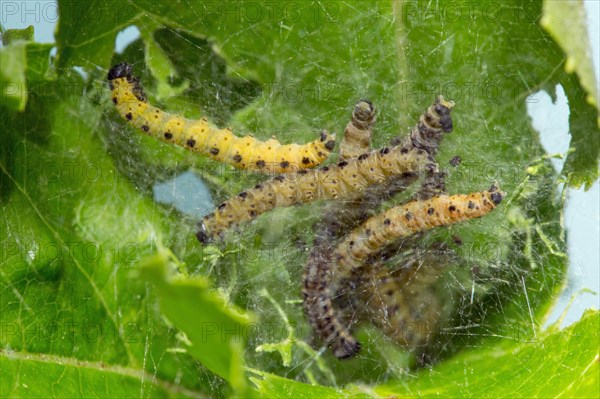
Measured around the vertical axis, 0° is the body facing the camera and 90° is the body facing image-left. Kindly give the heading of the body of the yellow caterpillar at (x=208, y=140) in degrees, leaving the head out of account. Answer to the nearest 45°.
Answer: approximately 90°

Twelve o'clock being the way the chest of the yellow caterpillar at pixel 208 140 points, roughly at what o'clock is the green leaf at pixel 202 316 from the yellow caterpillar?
The green leaf is roughly at 9 o'clock from the yellow caterpillar.

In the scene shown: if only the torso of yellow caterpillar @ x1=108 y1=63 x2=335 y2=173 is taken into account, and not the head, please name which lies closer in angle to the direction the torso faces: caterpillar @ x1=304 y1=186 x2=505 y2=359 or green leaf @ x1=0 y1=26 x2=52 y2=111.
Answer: the green leaf

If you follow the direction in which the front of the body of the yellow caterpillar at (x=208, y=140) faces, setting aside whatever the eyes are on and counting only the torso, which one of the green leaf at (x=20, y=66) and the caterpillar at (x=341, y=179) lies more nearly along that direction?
the green leaf

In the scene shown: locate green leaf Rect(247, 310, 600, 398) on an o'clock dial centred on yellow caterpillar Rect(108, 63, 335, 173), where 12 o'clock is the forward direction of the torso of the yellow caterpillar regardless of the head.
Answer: The green leaf is roughly at 8 o'clock from the yellow caterpillar.
